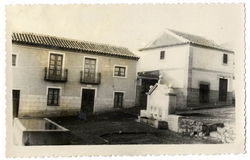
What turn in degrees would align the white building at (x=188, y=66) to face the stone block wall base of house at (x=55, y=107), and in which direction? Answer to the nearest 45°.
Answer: approximately 135° to its right

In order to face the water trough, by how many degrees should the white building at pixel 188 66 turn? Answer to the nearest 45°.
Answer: approximately 90° to its right

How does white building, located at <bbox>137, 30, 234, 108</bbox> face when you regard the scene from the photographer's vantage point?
facing the viewer and to the right of the viewer

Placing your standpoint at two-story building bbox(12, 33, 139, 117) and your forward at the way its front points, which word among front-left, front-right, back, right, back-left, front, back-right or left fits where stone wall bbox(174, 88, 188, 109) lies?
front-left

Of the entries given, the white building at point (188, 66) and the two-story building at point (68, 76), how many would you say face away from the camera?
0

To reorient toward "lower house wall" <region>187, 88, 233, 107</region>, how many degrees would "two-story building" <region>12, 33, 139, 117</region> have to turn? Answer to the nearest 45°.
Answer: approximately 45° to its left

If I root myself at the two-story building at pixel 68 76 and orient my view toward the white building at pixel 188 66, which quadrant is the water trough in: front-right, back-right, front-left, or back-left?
back-right

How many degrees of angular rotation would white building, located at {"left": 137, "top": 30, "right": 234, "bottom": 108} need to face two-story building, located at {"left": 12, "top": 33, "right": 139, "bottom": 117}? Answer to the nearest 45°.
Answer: approximately 135° to its right
